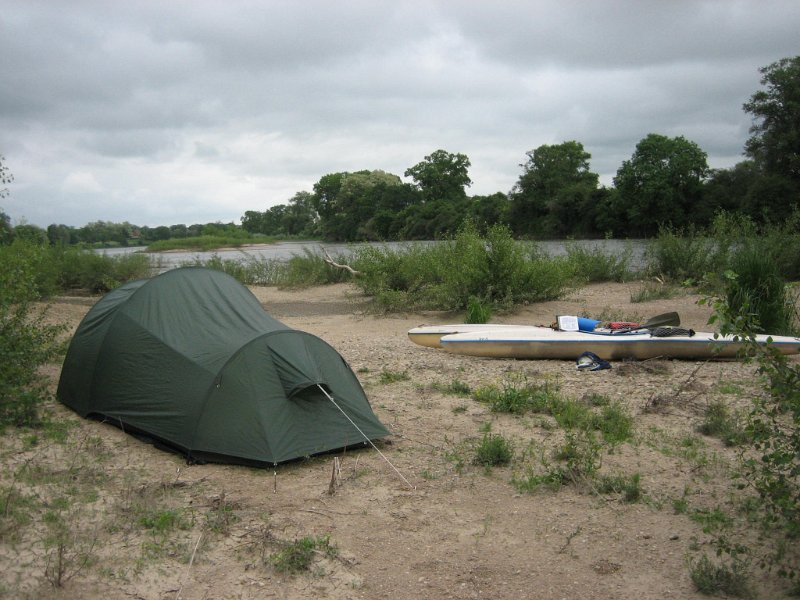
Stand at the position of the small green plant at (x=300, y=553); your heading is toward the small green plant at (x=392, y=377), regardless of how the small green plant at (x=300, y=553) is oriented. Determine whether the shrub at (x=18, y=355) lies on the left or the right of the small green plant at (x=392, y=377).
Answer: left

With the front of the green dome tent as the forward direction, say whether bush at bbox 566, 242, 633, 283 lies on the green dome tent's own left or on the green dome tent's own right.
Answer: on the green dome tent's own left

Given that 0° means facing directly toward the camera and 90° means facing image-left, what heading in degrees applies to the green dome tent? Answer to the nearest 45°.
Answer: approximately 315°

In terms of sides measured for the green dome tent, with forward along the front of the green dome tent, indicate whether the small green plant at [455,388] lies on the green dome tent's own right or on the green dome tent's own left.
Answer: on the green dome tent's own left
